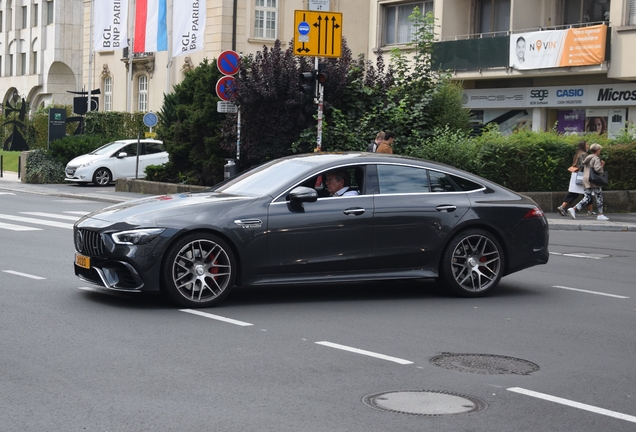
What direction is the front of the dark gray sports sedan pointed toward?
to the viewer's left

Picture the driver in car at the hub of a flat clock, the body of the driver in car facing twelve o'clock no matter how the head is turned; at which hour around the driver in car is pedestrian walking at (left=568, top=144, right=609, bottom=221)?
The pedestrian walking is roughly at 4 o'clock from the driver in car.

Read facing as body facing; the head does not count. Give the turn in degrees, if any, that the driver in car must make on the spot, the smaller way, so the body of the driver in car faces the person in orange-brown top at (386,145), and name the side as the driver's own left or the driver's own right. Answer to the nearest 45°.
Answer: approximately 90° to the driver's own right

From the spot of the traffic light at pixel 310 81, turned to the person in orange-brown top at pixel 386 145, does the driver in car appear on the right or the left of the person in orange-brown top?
right

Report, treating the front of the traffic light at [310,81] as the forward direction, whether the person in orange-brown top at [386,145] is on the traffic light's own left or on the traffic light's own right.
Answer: on the traffic light's own left

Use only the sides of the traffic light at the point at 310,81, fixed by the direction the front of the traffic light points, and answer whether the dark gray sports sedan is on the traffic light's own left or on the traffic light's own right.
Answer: on the traffic light's own left

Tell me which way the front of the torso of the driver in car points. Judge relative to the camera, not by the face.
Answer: to the viewer's left

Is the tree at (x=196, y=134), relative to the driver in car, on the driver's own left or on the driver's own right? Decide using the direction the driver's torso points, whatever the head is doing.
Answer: on the driver's own right

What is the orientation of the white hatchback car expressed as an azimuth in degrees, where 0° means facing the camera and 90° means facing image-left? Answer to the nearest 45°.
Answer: approximately 45°

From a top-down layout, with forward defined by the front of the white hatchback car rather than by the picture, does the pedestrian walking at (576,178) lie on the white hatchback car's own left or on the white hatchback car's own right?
on the white hatchback car's own left

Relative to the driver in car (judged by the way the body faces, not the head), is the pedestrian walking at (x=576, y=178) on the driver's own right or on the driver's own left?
on the driver's own right
